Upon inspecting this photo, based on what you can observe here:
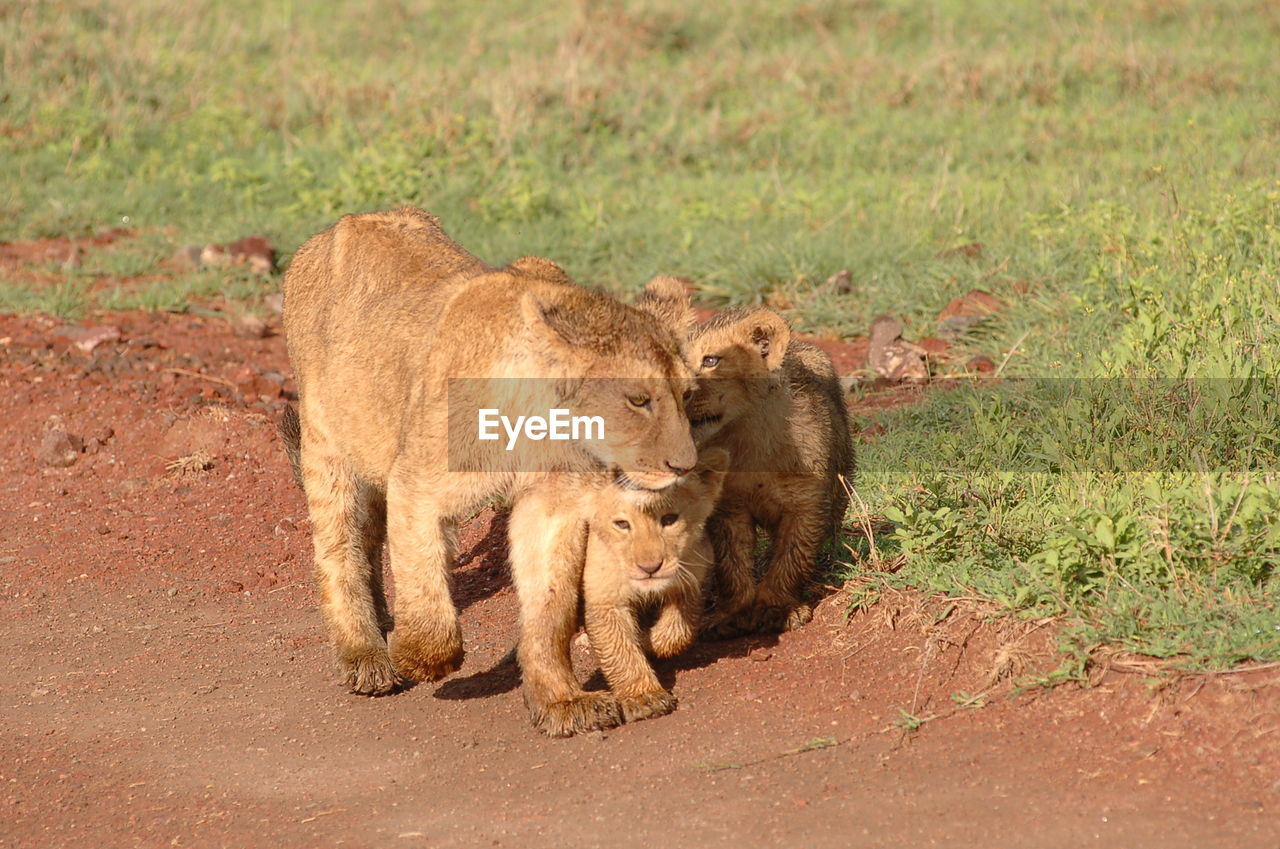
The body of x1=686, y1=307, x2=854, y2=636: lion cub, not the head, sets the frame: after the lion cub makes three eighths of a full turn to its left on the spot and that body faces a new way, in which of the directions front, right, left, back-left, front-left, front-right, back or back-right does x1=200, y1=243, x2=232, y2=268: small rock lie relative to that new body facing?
back-left

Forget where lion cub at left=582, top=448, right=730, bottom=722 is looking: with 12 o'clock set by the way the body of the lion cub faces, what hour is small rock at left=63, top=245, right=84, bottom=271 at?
The small rock is roughly at 5 o'clock from the lion cub.

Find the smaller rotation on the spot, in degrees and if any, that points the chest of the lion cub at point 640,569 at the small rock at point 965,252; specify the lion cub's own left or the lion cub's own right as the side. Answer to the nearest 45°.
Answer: approximately 180°

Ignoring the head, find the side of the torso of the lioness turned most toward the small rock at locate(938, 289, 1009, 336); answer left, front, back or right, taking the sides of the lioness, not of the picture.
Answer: left

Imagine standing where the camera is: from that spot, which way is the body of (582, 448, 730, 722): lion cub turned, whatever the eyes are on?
toward the camera

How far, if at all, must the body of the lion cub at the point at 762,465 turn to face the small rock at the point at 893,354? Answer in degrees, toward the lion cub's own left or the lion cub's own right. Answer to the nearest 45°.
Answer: approximately 135° to the lion cub's own right

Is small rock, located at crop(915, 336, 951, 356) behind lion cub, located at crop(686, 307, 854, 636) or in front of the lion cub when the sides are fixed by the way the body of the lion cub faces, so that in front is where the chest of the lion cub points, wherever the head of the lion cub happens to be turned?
behind

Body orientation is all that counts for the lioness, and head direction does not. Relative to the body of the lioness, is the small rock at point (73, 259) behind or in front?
behind

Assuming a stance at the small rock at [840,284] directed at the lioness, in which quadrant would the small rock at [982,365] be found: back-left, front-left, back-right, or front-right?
front-left

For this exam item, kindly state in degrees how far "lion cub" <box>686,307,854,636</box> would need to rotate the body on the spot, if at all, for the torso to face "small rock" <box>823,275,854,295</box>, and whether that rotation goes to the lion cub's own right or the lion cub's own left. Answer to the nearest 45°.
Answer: approximately 135° to the lion cub's own right

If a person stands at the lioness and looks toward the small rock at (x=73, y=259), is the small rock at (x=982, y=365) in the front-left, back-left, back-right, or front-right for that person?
front-right

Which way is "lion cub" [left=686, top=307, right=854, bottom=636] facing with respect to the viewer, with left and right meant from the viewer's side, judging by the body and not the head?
facing the viewer and to the left of the viewer

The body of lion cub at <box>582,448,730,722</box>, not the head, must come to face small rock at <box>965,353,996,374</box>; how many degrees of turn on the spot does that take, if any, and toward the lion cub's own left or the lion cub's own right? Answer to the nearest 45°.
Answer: approximately 135° to the lion cub's own left

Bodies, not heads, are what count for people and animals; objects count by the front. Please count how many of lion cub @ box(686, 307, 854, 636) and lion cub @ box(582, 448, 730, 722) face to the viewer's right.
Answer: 0

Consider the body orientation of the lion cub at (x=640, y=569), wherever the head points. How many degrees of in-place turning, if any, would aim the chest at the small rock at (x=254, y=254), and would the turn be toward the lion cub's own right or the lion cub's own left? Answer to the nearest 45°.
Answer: approximately 135° to the lion cub's own right

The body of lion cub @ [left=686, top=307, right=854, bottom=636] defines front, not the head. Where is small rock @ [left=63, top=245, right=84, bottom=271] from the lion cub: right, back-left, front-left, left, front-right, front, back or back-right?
right

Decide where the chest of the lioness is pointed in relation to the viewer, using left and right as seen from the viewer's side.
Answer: facing the viewer and to the right of the viewer
